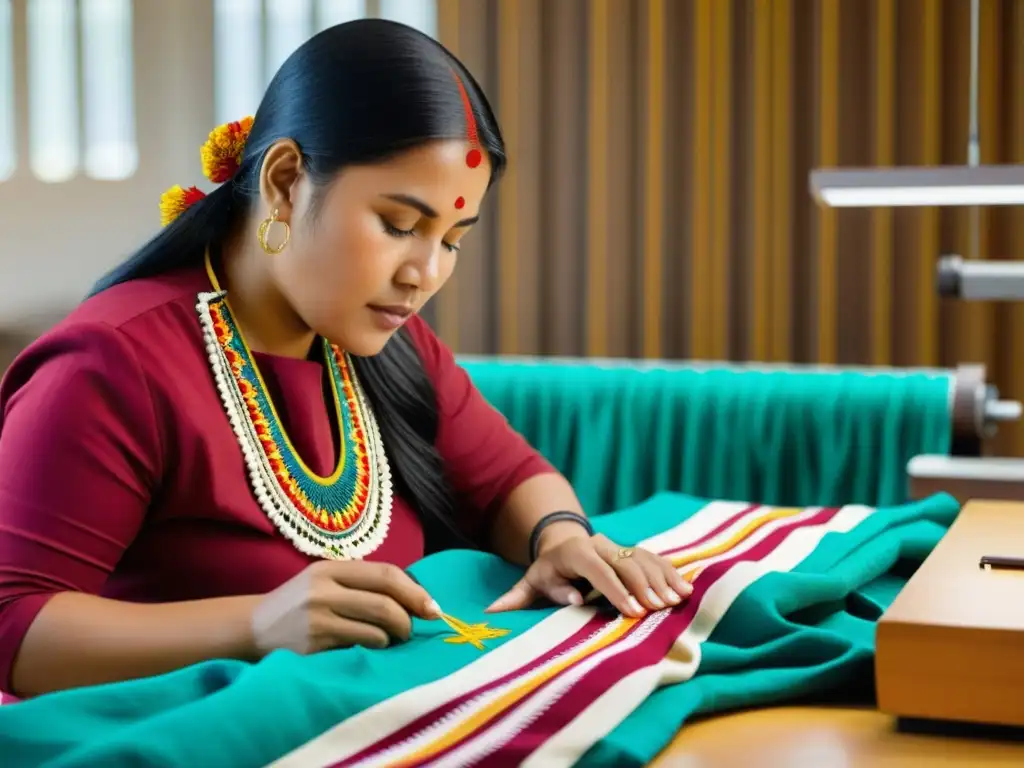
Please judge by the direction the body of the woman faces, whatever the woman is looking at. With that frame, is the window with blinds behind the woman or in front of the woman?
behind

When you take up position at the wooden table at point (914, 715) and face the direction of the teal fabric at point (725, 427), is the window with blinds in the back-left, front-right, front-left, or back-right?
front-left

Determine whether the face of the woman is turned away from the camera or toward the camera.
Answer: toward the camera

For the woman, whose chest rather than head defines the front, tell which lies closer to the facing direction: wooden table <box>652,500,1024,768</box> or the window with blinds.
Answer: the wooden table

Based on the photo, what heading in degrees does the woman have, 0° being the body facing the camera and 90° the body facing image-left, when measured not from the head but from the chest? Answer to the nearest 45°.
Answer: approximately 315°

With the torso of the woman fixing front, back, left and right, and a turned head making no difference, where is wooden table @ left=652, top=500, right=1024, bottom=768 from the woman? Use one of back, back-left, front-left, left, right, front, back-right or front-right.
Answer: front

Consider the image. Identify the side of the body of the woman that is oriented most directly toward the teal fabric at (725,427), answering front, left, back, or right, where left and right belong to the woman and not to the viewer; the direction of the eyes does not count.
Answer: left

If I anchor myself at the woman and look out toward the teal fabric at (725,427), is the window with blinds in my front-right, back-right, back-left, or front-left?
front-left
